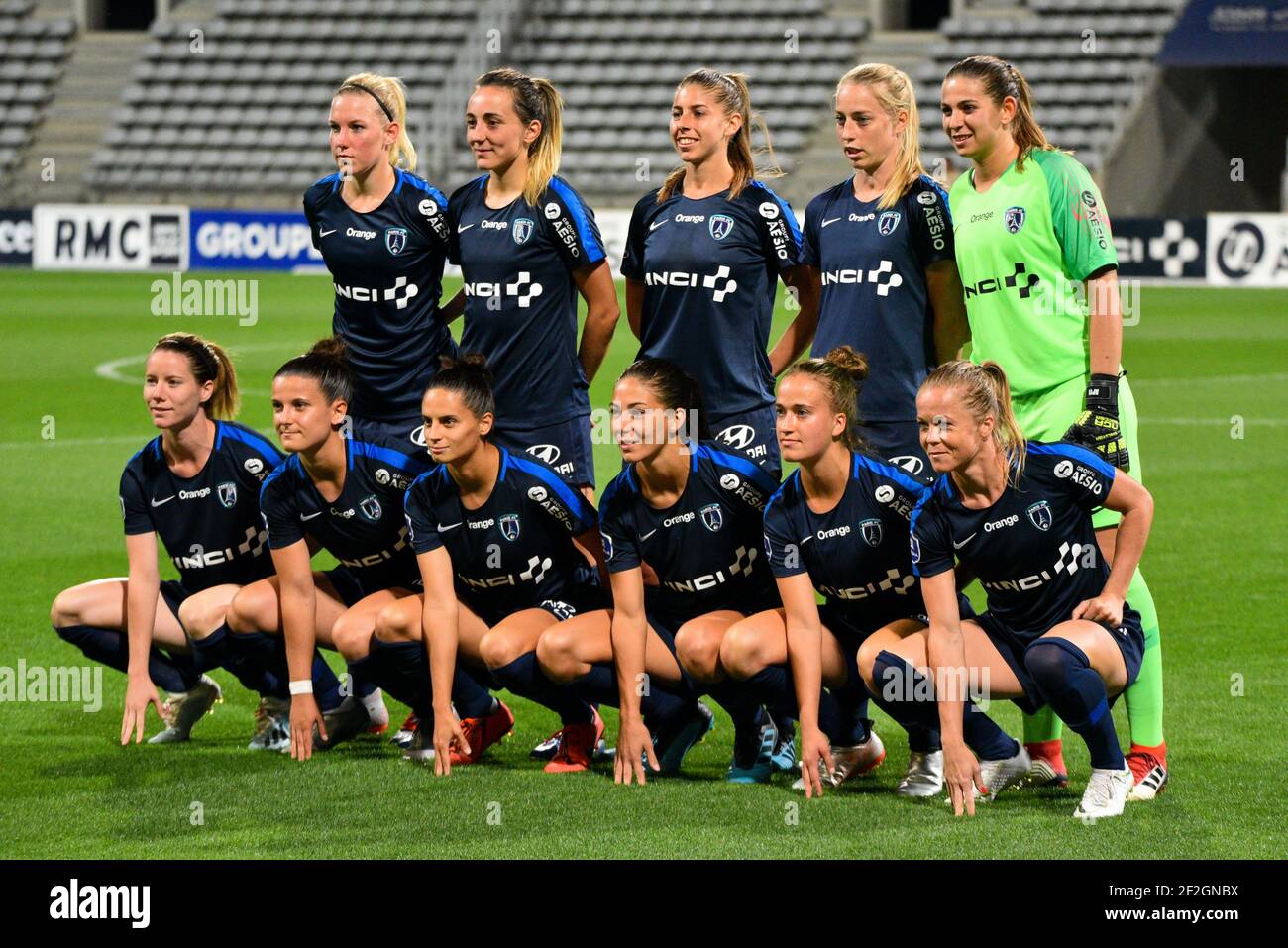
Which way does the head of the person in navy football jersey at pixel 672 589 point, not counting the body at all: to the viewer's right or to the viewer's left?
to the viewer's left

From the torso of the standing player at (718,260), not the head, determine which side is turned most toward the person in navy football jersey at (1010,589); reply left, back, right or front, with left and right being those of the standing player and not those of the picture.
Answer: left

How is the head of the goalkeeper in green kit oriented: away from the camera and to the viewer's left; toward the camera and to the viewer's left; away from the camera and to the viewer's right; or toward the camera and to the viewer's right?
toward the camera and to the viewer's left

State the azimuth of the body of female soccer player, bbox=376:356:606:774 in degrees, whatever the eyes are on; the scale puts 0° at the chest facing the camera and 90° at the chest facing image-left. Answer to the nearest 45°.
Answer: approximately 45°

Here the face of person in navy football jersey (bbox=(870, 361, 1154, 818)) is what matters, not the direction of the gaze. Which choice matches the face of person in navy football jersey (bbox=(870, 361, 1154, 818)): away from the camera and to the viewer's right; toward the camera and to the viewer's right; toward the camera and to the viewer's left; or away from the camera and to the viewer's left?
toward the camera and to the viewer's left

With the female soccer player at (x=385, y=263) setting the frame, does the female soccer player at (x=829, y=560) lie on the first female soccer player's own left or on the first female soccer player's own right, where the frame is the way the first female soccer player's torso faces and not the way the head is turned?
on the first female soccer player's own left

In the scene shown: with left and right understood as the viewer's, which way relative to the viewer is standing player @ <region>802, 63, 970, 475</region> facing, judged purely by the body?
facing the viewer and to the left of the viewer

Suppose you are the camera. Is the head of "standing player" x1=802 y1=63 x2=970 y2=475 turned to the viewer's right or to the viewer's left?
to the viewer's left

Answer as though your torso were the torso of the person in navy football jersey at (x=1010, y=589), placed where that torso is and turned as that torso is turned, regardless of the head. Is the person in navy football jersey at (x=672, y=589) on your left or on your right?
on your right

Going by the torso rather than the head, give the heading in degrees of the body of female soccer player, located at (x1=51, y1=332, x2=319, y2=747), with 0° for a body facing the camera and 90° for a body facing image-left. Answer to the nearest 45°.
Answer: approximately 45°

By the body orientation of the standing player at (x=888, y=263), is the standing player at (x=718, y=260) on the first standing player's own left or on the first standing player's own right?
on the first standing player's own right

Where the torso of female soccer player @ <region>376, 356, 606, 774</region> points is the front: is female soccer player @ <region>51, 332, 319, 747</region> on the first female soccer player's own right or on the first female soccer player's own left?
on the first female soccer player's own right

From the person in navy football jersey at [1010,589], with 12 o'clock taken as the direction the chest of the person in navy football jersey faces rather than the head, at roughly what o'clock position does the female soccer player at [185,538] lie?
The female soccer player is roughly at 2 o'clock from the person in navy football jersey.
